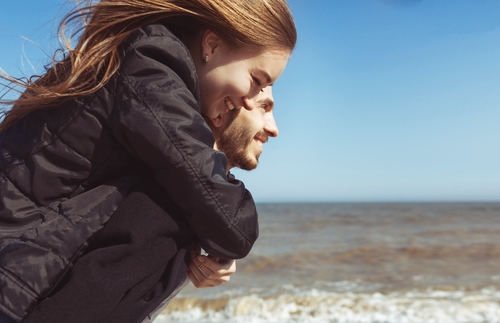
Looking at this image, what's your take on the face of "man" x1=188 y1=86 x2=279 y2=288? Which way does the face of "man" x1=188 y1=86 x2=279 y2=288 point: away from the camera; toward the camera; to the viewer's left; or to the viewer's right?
to the viewer's right

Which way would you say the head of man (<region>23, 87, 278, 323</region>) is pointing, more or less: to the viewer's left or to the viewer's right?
to the viewer's right

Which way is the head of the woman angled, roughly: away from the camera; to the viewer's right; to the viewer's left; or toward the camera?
to the viewer's right

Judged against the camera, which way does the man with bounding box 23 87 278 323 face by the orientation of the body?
to the viewer's right

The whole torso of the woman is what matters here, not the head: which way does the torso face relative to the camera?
to the viewer's right
